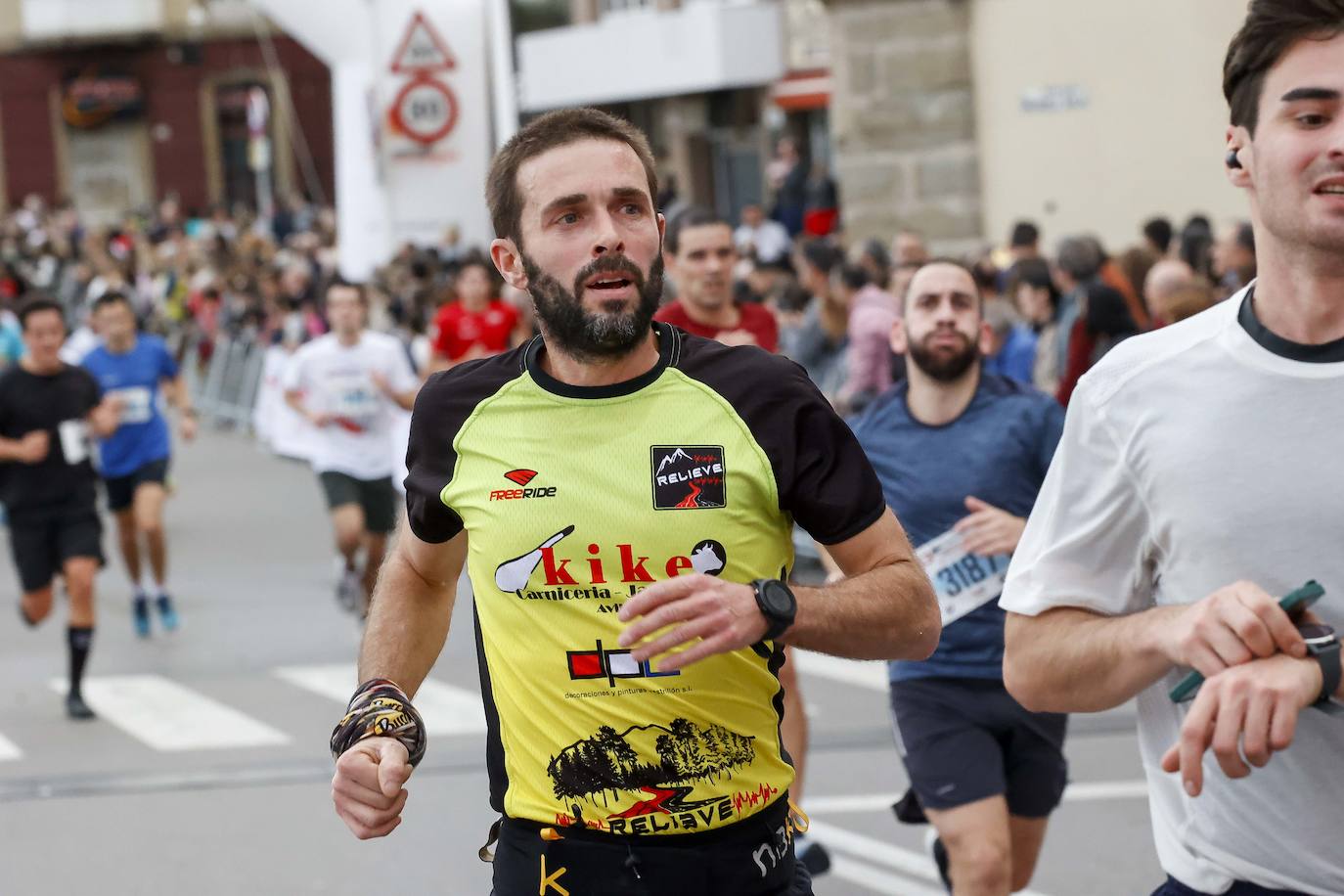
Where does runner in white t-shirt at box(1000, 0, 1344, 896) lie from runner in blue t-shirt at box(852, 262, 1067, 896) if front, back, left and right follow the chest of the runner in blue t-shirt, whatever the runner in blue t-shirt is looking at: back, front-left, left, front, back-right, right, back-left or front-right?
front

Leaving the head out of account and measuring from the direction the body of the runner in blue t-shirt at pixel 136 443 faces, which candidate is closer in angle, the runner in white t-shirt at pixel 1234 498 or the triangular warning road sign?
the runner in white t-shirt

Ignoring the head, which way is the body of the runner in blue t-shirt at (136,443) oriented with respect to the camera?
toward the camera

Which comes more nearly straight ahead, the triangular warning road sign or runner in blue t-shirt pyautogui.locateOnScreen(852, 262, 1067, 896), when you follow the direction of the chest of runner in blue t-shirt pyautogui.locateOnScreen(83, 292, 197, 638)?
the runner in blue t-shirt

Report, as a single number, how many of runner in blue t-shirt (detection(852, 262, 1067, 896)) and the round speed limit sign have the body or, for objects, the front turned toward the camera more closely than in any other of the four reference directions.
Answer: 2

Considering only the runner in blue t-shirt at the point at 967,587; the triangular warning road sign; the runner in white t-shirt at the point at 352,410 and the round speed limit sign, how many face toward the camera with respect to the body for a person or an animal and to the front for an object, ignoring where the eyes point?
4

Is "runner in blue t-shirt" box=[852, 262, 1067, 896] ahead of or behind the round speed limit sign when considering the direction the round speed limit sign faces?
ahead

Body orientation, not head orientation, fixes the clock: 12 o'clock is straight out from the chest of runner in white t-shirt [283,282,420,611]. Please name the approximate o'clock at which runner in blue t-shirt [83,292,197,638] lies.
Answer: The runner in blue t-shirt is roughly at 4 o'clock from the runner in white t-shirt.

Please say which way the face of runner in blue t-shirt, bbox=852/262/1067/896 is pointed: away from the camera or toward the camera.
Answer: toward the camera

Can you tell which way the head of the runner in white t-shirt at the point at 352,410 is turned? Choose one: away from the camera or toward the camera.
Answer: toward the camera

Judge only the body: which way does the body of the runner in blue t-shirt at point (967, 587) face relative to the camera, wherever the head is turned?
toward the camera

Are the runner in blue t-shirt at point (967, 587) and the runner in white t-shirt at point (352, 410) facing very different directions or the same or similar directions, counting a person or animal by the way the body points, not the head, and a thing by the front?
same or similar directions

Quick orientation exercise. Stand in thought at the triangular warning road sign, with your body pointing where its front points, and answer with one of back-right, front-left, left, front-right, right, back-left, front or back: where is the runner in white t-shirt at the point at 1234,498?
front

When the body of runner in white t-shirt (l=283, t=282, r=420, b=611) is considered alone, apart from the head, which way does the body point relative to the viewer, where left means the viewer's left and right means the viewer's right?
facing the viewer

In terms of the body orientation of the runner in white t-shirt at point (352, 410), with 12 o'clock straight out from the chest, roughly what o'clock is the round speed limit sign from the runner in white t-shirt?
The round speed limit sign is roughly at 6 o'clock from the runner in white t-shirt.

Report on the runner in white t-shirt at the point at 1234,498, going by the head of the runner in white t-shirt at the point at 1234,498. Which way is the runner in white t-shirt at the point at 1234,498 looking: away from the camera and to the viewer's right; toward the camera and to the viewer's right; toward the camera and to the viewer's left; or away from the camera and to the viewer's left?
toward the camera and to the viewer's right
